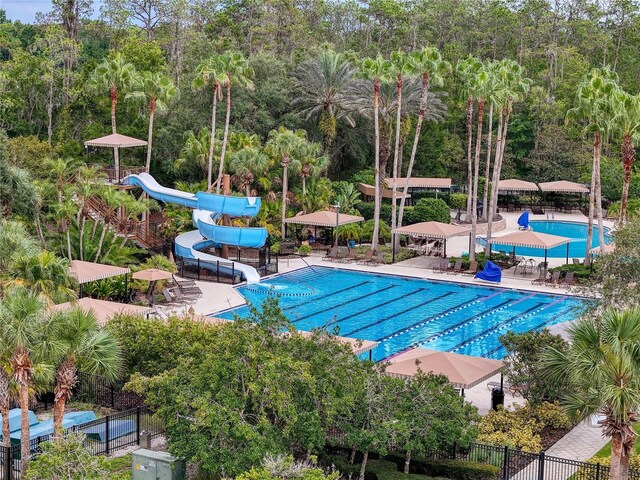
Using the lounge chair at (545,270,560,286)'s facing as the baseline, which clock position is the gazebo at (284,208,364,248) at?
The gazebo is roughly at 2 o'clock from the lounge chair.

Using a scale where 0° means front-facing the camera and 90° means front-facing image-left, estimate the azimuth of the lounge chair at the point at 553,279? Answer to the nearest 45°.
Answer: approximately 45°

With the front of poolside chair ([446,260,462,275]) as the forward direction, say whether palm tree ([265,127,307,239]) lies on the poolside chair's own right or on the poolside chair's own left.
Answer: on the poolside chair's own right

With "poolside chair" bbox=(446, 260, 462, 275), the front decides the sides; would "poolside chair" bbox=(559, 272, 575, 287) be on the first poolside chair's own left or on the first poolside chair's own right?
on the first poolside chair's own left

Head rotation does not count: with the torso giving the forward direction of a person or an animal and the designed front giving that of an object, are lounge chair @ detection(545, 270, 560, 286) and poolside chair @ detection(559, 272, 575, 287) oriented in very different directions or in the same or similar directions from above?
same or similar directions

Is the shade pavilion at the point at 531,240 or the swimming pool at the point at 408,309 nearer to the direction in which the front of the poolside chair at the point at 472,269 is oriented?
the swimming pool

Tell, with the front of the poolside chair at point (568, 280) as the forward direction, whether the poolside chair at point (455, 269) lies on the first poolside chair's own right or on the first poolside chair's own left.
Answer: on the first poolside chair's own right

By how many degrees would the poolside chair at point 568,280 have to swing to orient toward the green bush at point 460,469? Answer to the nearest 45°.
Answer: approximately 45° to its left

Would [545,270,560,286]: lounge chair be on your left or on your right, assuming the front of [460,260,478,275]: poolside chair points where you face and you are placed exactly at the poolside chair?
on your left

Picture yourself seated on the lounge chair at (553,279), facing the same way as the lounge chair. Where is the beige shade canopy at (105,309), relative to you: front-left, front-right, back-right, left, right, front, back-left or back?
front

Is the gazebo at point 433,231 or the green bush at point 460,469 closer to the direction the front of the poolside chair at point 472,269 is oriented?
the green bush

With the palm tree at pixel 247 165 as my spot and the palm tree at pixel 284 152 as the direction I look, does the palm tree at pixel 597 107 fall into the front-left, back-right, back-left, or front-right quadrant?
front-right

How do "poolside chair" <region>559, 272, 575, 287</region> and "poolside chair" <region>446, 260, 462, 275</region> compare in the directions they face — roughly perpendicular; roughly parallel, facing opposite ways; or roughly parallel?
roughly parallel

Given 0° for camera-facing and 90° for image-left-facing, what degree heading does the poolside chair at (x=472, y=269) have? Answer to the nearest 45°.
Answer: approximately 45°

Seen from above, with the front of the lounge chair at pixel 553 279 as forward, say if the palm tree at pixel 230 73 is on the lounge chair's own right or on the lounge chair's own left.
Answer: on the lounge chair's own right
